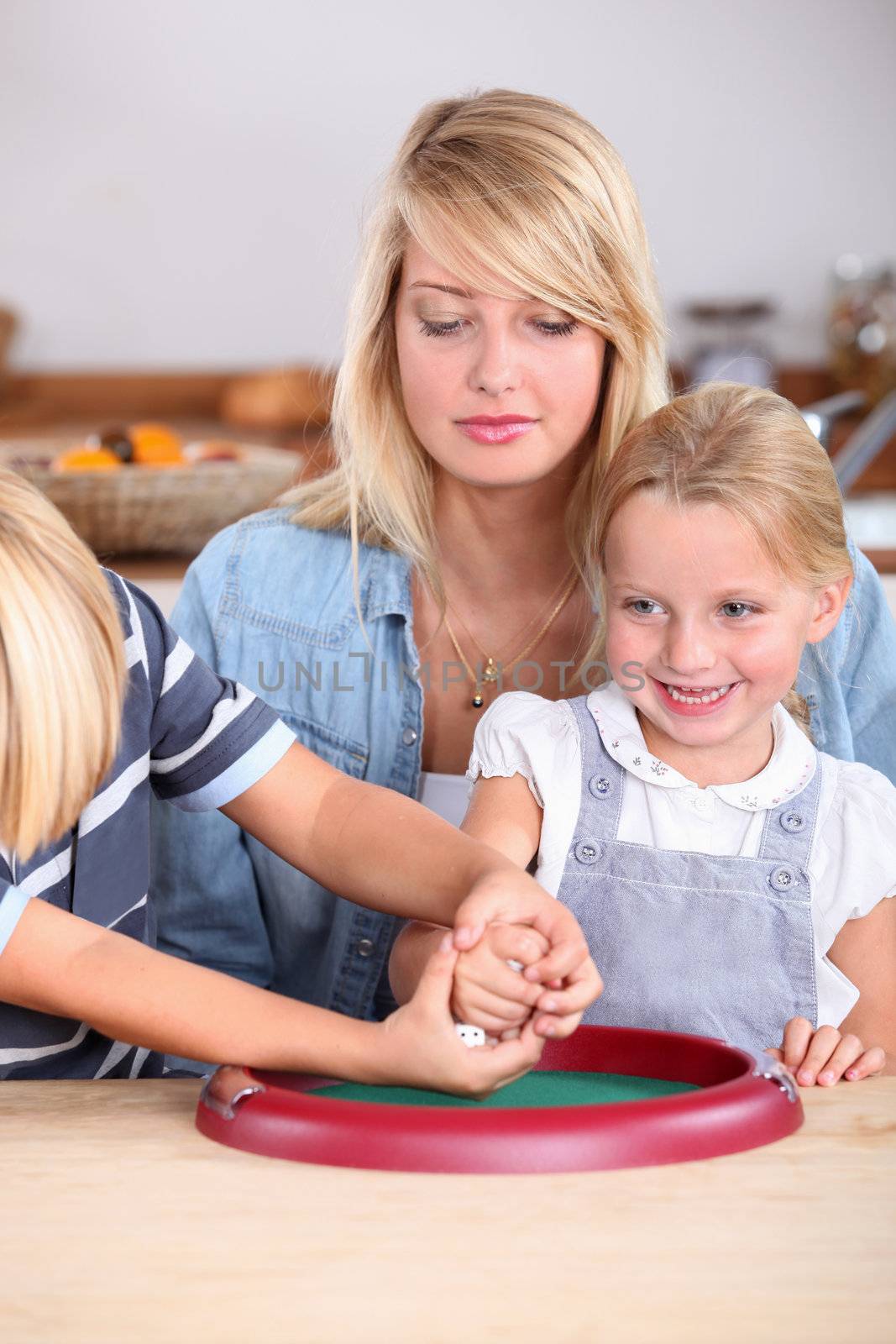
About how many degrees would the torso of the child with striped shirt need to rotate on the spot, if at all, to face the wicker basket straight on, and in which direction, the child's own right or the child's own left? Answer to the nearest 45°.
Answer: approximately 135° to the child's own left

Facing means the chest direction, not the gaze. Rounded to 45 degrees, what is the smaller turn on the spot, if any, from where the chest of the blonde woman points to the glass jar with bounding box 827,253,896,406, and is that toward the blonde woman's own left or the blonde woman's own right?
approximately 180°

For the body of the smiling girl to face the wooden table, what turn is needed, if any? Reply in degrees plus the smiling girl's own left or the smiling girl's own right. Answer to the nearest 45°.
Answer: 0° — they already face it

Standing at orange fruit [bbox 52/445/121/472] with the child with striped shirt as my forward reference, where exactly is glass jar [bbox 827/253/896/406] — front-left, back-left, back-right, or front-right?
back-left

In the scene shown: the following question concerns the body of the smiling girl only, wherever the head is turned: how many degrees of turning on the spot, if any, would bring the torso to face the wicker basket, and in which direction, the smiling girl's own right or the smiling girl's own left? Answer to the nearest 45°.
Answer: approximately 135° to the smiling girl's own right

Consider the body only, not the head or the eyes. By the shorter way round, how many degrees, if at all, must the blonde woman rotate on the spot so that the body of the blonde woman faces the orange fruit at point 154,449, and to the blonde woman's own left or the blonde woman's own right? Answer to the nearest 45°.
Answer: approximately 135° to the blonde woman's own right

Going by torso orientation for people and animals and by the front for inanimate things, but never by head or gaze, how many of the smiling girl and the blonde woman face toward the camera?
2
